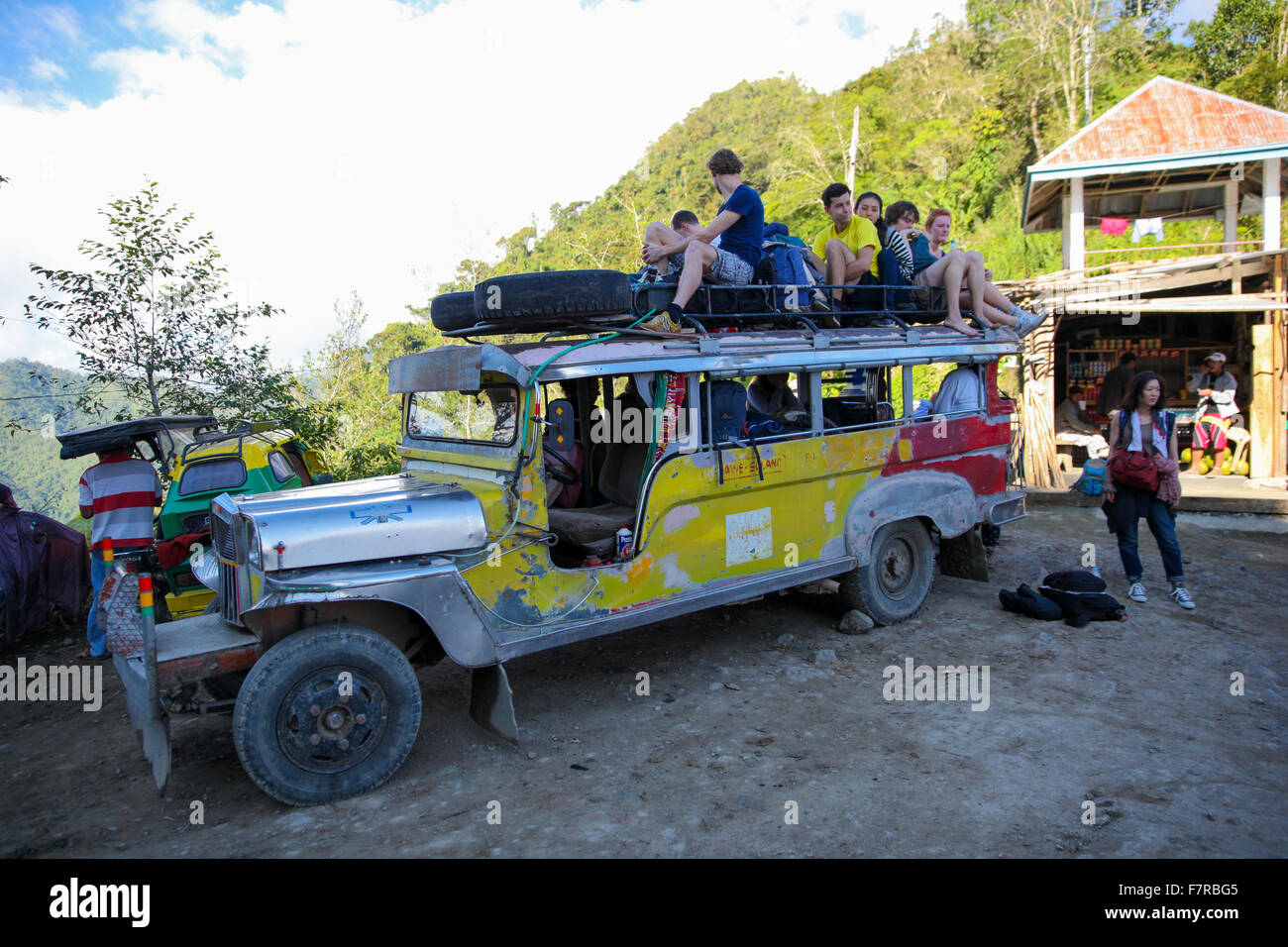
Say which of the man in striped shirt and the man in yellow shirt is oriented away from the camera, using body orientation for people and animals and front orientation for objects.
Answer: the man in striped shirt

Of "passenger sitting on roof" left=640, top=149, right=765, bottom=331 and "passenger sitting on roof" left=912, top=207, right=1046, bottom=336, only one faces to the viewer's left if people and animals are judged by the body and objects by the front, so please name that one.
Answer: "passenger sitting on roof" left=640, top=149, right=765, bottom=331

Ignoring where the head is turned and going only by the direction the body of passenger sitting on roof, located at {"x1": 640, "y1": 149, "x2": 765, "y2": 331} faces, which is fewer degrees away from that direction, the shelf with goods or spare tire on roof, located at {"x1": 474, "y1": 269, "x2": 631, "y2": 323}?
the spare tire on roof

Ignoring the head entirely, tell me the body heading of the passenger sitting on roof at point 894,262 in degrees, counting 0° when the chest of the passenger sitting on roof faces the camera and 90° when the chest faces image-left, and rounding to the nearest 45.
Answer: approximately 45°

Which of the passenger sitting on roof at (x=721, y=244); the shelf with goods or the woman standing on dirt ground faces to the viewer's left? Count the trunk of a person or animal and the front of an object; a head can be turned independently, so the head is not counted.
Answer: the passenger sitting on roof

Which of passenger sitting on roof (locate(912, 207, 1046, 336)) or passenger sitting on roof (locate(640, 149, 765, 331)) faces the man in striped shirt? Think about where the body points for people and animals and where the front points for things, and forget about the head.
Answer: passenger sitting on roof (locate(640, 149, 765, 331))

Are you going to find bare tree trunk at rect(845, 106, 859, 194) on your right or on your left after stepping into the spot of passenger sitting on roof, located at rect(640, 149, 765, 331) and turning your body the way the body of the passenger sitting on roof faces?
on your right

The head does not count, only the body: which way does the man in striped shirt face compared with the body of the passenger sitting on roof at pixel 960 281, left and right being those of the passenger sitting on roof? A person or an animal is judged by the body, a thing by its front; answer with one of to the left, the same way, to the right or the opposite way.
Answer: the opposite way

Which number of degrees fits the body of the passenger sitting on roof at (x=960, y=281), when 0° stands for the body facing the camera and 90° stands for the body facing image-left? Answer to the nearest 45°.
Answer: approximately 315°

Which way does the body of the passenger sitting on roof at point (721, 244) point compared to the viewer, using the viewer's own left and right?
facing to the left of the viewer
